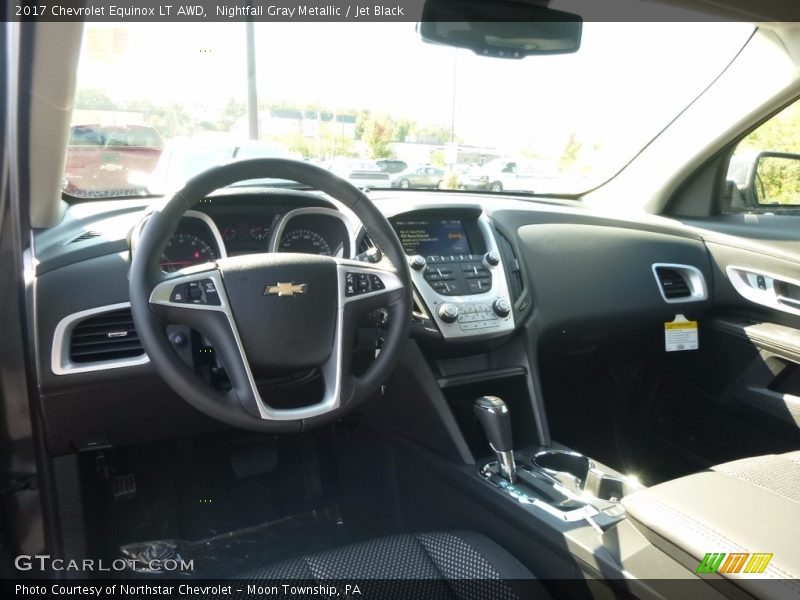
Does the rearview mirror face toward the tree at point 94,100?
no

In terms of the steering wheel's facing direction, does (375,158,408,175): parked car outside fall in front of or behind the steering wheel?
behind

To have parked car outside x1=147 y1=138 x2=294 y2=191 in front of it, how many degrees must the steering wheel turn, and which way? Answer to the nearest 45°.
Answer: approximately 180°

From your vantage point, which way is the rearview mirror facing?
toward the camera

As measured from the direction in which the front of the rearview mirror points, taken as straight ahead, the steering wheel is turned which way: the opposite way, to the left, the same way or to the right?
the same way

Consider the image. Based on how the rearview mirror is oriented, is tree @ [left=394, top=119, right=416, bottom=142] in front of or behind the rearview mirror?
behind

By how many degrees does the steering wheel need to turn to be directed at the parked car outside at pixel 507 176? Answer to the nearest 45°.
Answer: approximately 135° to its left

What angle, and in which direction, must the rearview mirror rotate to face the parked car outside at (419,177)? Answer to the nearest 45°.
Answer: approximately 135° to its right

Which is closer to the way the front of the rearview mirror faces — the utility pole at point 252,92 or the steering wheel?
the steering wheel

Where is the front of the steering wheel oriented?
toward the camera
